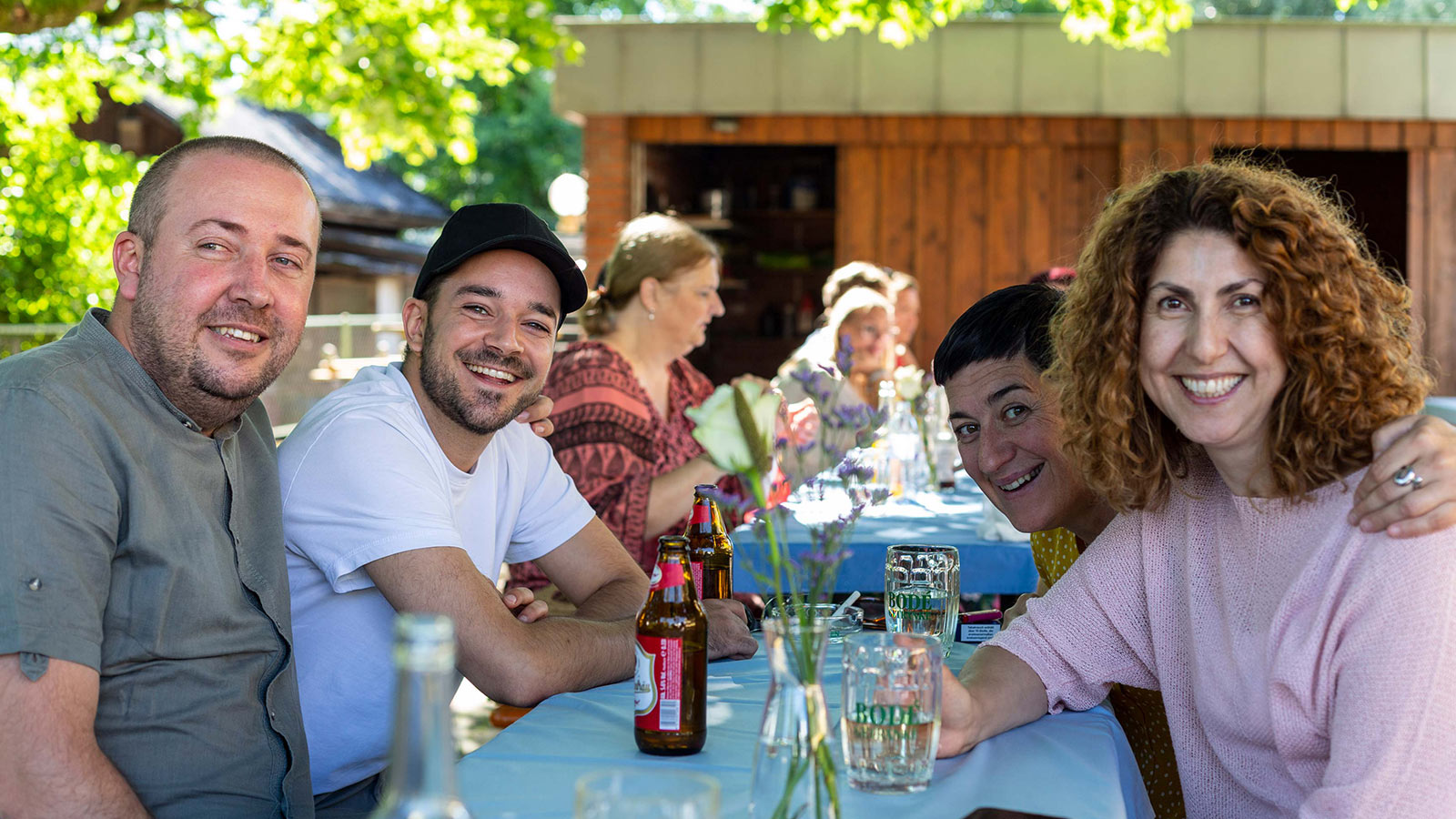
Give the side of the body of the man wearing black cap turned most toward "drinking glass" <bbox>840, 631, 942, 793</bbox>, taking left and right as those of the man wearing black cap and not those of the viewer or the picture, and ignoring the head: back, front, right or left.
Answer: front

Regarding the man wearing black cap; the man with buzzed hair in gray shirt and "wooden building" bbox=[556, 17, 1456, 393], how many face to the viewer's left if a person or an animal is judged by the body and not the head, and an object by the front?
0

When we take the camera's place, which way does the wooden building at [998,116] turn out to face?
facing the viewer

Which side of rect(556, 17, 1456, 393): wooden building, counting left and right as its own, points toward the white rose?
front

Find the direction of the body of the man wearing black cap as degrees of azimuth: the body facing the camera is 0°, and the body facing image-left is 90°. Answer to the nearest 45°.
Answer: approximately 315°

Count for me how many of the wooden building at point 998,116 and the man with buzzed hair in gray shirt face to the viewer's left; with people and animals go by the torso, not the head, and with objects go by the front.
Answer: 0

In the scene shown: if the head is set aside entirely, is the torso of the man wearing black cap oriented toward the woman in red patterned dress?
no

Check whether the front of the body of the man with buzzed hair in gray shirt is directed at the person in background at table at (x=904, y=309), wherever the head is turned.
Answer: no

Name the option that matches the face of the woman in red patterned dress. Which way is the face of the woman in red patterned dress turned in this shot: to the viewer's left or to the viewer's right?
to the viewer's right

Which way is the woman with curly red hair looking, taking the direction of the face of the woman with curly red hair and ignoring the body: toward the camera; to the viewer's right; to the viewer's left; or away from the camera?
toward the camera

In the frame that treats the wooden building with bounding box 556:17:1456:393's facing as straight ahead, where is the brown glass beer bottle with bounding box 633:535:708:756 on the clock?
The brown glass beer bottle is roughly at 12 o'clock from the wooden building.

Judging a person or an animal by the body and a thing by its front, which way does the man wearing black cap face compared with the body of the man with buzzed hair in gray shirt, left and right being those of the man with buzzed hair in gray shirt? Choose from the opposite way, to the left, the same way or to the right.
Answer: the same way

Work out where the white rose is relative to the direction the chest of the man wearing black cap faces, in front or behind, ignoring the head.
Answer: in front
